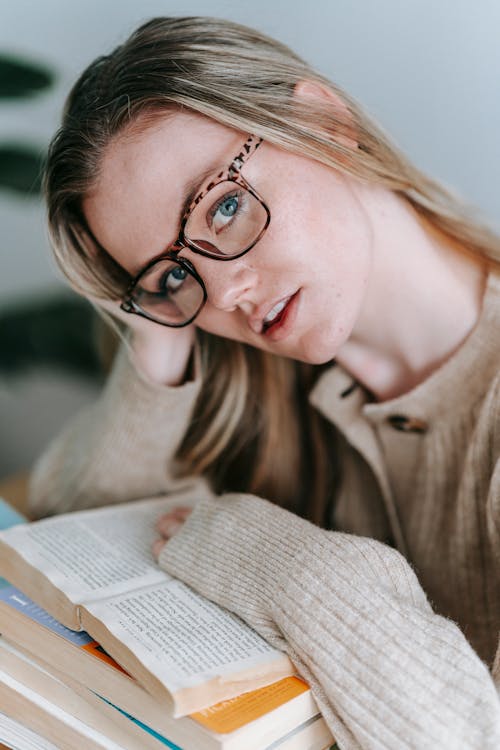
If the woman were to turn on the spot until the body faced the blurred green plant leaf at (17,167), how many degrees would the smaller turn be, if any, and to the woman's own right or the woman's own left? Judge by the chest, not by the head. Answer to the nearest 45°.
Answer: approximately 90° to the woman's own right

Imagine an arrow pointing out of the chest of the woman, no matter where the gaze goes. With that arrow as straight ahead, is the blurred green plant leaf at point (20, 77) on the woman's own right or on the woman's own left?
on the woman's own right

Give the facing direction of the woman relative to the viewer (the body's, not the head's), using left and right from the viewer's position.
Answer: facing the viewer and to the left of the viewer

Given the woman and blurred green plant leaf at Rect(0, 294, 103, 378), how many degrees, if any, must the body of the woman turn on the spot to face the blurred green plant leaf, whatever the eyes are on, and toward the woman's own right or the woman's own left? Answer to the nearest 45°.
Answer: approximately 90° to the woman's own right
